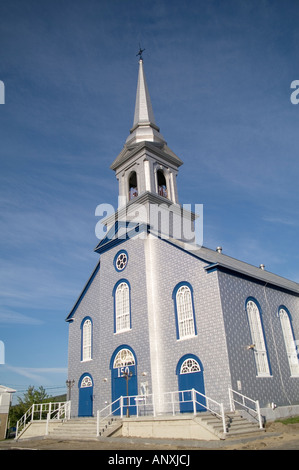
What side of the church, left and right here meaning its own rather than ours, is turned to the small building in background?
right

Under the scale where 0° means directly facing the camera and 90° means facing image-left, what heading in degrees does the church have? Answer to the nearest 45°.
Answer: approximately 45°
